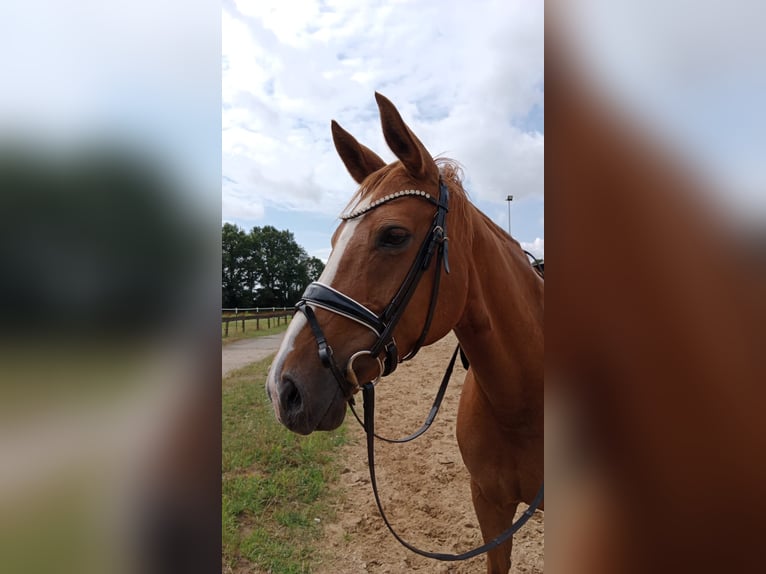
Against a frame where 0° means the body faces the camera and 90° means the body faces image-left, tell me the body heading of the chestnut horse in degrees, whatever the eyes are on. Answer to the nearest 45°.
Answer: approximately 45°
